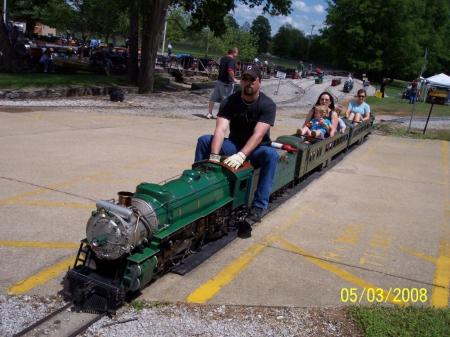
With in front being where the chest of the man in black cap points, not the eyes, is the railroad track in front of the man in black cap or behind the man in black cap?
in front

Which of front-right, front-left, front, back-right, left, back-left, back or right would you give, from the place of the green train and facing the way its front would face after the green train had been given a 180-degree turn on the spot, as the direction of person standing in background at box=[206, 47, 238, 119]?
front-left

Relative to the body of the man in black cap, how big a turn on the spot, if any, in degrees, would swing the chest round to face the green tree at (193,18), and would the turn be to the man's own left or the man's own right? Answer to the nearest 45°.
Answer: approximately 135° to the man's own right

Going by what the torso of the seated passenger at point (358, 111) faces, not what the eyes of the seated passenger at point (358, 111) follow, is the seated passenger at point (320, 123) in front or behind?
in front

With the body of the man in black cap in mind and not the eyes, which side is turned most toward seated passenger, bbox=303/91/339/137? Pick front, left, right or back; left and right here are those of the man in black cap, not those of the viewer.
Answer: back

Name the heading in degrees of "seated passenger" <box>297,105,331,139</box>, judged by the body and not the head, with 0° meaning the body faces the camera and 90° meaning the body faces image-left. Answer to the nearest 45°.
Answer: approximately 45°

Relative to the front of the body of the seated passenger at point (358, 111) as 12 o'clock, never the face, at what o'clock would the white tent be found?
The white tent is roughly at 5 o'clock from the seated passenger.

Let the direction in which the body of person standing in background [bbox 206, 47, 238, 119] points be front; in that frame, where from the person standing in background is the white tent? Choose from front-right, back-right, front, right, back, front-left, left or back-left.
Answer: front-left

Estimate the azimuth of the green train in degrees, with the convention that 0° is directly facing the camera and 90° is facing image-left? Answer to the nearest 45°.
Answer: approximately 45°
